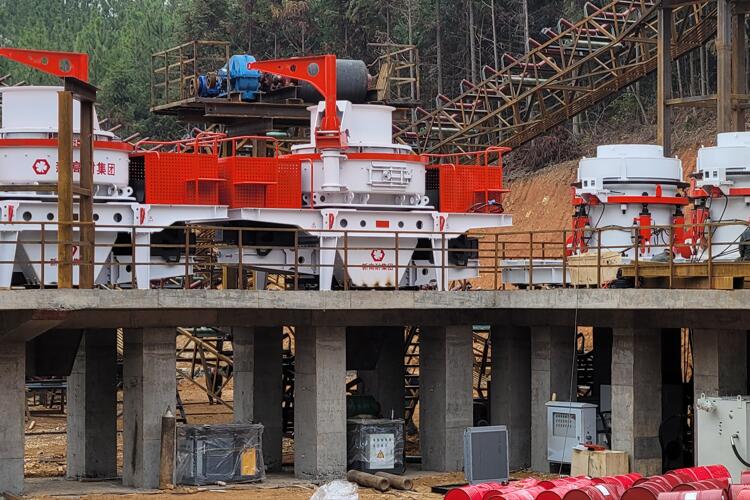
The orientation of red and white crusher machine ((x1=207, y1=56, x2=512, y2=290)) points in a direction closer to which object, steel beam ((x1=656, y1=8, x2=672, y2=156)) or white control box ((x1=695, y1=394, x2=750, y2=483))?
the white control box

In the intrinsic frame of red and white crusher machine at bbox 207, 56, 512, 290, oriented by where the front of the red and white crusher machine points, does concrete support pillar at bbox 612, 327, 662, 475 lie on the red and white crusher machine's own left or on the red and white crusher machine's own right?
on the red and white crusher machine's own left

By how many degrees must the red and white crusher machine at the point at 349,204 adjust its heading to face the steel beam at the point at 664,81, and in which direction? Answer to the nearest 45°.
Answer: approximately 135° to its left

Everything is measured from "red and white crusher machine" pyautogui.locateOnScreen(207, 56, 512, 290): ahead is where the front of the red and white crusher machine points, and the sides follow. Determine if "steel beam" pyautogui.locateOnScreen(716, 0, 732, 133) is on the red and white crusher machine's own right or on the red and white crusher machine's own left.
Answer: on the red and white crusher machine's own left

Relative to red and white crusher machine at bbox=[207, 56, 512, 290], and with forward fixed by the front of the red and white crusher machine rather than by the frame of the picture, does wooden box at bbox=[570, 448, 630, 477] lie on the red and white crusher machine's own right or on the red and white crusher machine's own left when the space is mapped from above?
on the red and white crusher machine's own left

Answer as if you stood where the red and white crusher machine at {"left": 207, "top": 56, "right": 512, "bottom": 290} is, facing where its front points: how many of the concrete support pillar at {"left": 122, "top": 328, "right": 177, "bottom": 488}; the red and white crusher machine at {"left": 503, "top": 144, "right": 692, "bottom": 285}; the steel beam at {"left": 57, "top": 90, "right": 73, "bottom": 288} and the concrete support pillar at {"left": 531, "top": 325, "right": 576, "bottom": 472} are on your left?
2

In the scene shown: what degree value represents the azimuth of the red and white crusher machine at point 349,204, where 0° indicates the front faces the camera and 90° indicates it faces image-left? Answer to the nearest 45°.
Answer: approximately 0°

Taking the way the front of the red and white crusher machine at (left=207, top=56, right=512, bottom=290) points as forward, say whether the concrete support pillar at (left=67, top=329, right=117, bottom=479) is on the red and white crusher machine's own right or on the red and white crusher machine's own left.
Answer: on the red and white crusher machine's own right

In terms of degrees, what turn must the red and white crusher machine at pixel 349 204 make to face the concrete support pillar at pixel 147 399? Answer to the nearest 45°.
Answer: approximately 45° to its right

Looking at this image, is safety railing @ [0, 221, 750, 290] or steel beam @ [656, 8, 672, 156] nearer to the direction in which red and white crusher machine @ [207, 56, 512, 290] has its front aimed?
the safety railing

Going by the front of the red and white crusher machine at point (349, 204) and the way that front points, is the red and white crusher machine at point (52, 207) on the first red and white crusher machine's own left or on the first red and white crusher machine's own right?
on the first red and white crusher machine's own right
